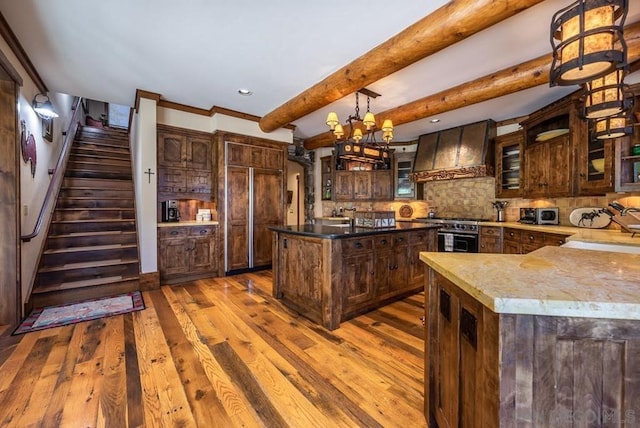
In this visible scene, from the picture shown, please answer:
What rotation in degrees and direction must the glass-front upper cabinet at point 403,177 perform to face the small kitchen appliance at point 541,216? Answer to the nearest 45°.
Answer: approximately 45° to its left

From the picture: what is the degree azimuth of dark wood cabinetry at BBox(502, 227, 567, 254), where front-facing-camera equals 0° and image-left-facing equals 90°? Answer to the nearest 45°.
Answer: approximately 45°

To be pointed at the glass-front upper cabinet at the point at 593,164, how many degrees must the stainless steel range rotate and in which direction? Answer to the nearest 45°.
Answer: approximately 45° to its left

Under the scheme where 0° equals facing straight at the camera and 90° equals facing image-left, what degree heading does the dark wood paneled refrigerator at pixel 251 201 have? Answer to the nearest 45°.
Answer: approximately 315°

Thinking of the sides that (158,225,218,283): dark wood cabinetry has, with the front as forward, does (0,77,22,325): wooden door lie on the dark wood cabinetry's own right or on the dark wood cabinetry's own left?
on the dark wood cabinetry's own right

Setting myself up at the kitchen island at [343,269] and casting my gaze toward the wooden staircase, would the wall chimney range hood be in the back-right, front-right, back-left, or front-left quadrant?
back-right

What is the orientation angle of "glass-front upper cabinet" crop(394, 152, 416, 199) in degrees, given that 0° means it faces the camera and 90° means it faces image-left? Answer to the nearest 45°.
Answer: approximately 0°
